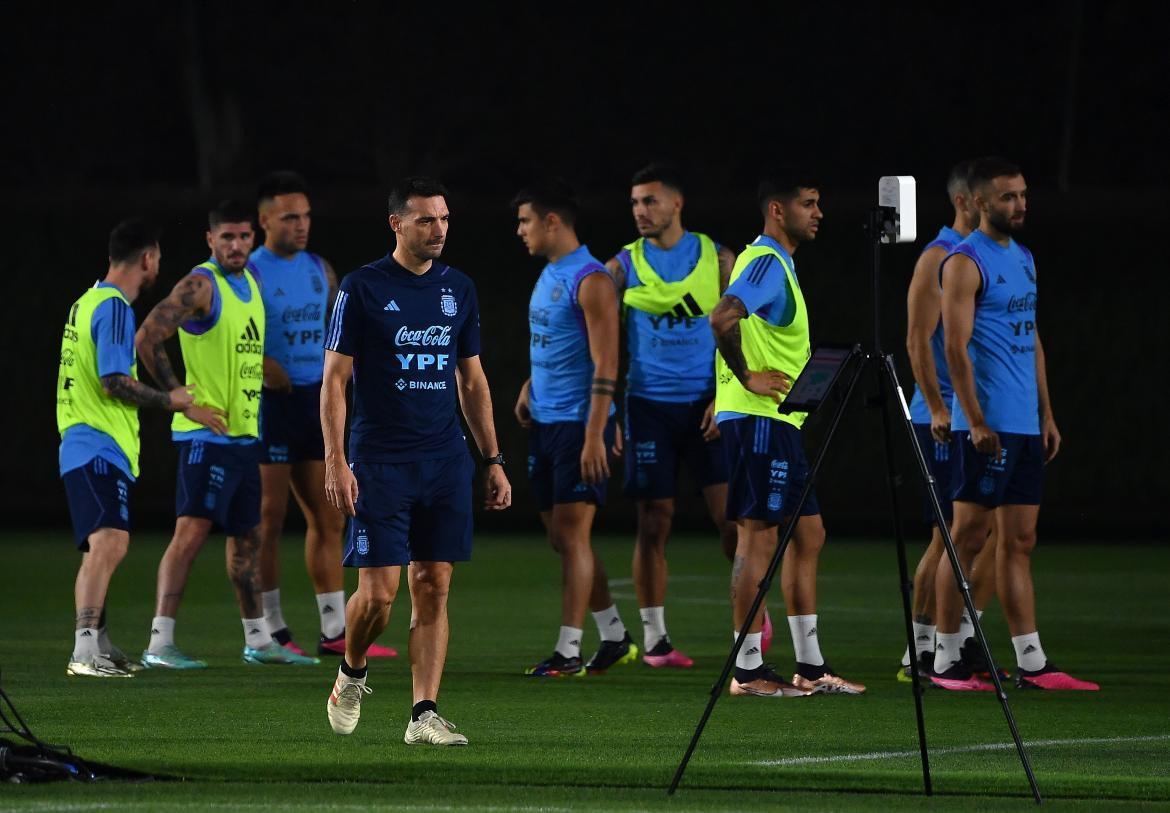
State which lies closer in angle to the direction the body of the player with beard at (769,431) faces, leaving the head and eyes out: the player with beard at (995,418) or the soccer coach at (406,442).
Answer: the player with beard

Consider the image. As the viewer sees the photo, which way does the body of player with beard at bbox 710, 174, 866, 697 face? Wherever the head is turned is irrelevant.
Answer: to the viewer's right

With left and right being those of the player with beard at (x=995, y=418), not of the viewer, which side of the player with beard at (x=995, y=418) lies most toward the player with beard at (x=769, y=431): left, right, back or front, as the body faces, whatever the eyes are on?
right

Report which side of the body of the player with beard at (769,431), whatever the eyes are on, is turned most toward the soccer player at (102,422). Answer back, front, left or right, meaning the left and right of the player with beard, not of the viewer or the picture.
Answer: back

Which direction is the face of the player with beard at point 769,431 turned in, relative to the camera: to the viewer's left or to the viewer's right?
to the viewer's right

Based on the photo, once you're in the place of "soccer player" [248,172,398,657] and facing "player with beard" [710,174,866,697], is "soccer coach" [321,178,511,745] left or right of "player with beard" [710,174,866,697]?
right

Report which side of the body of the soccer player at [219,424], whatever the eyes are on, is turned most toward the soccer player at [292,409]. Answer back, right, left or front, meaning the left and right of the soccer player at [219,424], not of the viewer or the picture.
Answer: left

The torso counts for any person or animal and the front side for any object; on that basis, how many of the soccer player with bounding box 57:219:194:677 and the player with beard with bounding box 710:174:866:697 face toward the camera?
0

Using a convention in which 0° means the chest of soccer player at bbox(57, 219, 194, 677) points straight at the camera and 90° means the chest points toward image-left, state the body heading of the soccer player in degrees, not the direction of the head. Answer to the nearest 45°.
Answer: approximately 225°

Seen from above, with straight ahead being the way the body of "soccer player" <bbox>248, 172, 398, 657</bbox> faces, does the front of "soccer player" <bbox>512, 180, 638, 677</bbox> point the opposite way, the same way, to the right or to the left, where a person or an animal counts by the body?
to the right

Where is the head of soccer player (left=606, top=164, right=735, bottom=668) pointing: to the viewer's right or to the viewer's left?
to the viewer's left

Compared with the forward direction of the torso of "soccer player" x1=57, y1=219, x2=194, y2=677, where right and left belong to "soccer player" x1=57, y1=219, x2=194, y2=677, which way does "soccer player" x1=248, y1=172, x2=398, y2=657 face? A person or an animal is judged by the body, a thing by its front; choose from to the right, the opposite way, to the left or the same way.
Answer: to the right
